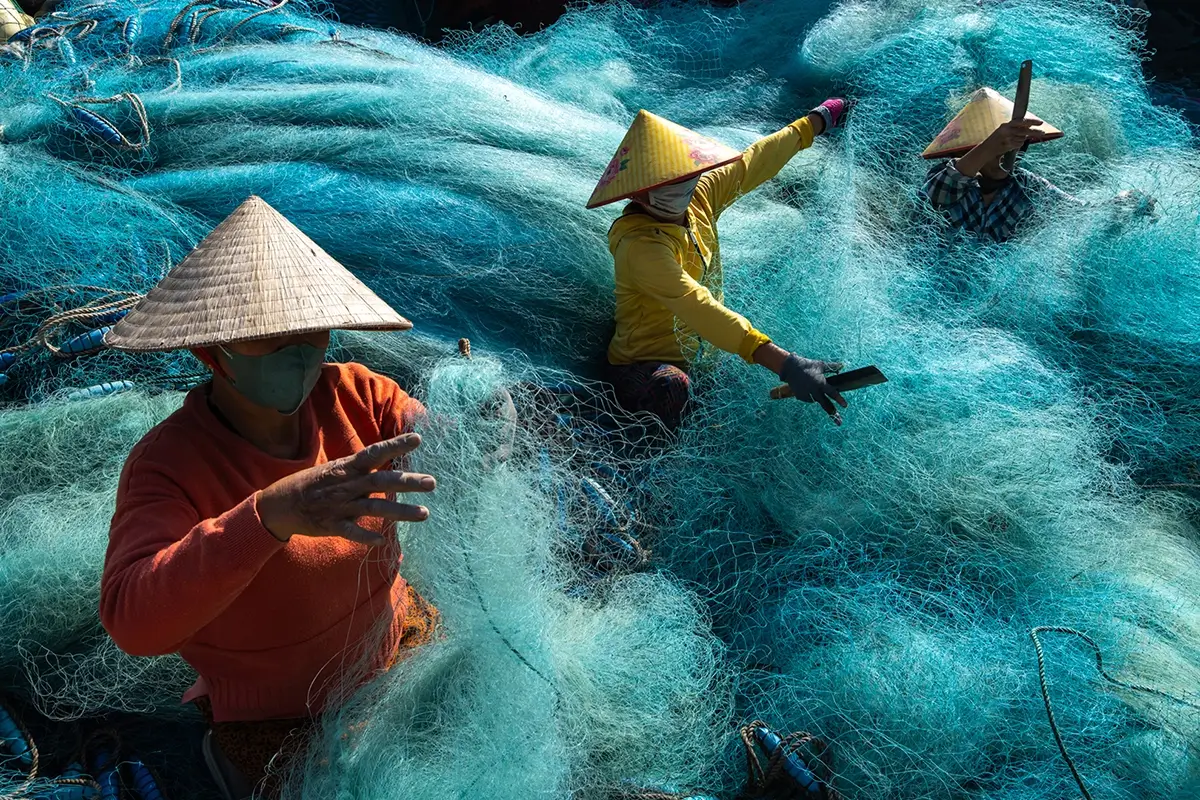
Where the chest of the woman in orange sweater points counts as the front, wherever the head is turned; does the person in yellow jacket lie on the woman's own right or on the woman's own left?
on the woman's own left

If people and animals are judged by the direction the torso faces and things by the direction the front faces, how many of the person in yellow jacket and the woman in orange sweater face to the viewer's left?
0

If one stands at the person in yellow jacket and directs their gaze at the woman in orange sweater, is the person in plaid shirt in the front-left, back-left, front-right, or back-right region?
back-left

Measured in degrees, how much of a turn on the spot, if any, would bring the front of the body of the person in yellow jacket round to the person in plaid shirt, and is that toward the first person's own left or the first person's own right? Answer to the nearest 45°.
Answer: approximately 90° to the first person's own left

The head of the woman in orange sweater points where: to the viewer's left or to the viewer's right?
to the viewer's right

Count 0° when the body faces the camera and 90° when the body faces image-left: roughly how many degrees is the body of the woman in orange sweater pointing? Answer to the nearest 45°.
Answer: approximately 315°
